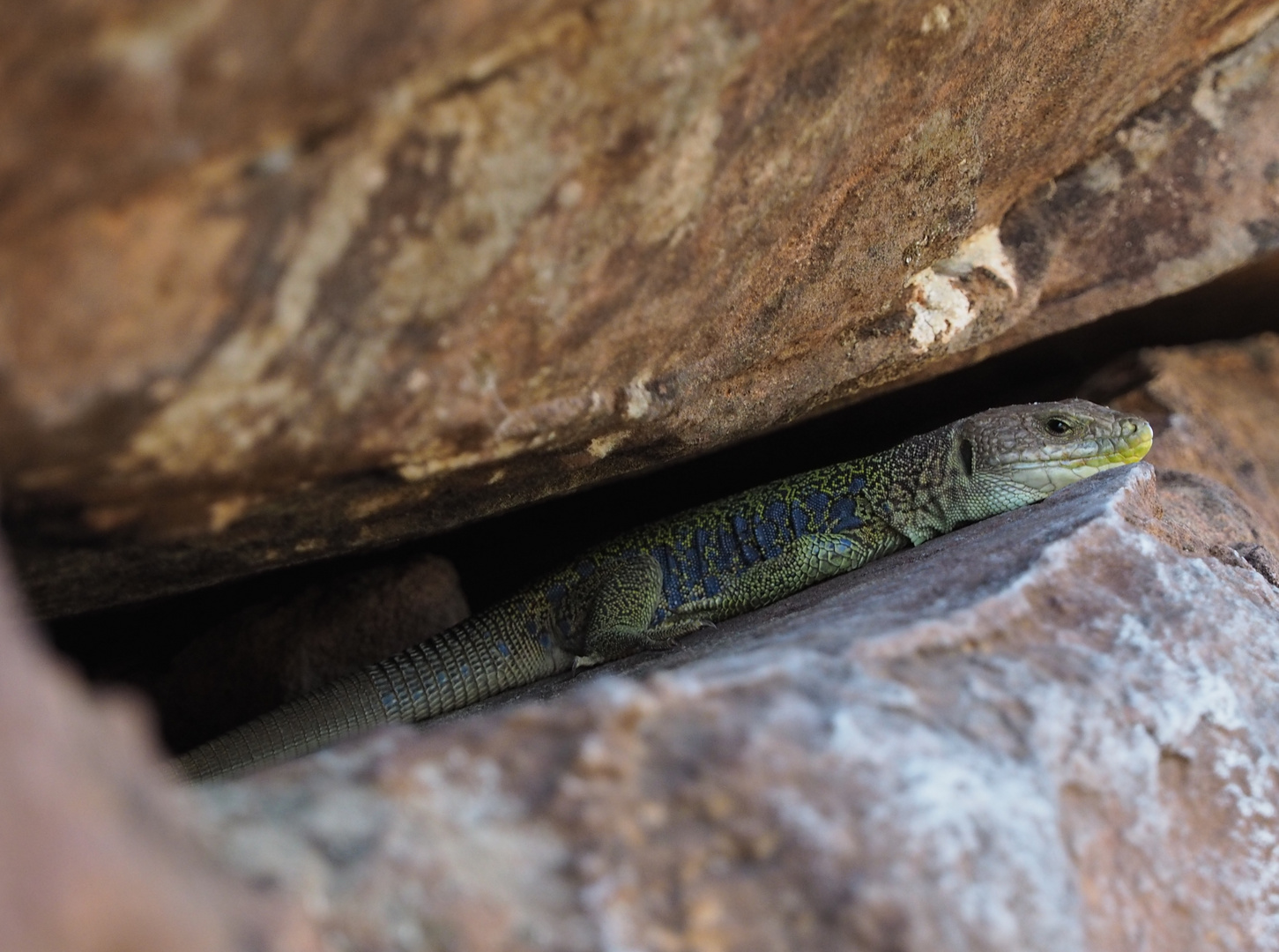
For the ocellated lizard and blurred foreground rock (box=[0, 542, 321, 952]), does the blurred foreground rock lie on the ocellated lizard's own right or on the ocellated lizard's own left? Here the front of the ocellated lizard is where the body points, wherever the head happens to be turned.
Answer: on the ocellated lizard's own right

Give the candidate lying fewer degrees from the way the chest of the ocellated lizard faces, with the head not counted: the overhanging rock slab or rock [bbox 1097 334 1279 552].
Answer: the rock

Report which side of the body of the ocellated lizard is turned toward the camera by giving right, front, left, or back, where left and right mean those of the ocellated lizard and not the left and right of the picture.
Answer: right

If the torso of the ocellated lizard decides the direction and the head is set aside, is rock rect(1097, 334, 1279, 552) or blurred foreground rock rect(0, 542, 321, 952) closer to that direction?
the rock
